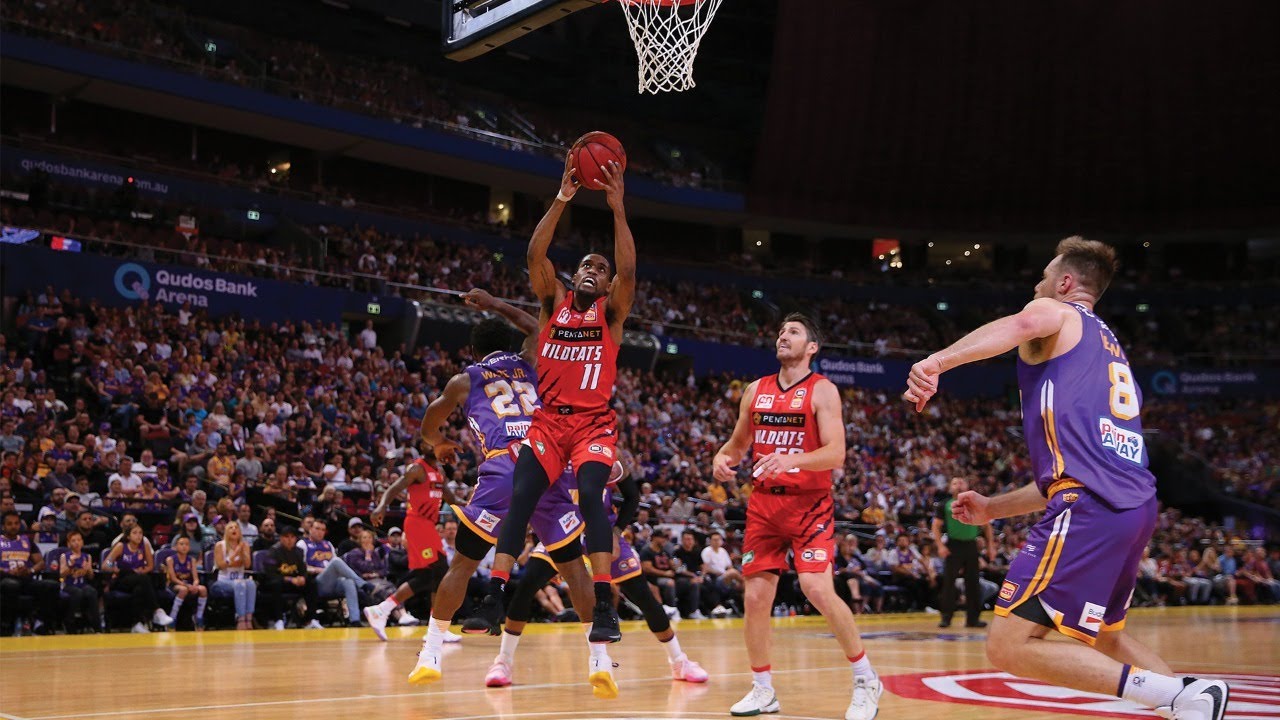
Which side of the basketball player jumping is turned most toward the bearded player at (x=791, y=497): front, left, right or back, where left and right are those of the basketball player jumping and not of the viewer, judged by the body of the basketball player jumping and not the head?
left

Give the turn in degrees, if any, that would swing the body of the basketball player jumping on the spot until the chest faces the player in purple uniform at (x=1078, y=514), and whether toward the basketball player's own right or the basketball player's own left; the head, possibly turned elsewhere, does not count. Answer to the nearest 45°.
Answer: approximately 45° to the basketball player's own left

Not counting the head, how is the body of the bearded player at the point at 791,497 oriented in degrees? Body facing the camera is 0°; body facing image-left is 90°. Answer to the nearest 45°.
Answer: approximately 45°

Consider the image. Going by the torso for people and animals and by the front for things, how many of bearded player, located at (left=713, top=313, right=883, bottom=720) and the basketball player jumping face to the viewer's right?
0

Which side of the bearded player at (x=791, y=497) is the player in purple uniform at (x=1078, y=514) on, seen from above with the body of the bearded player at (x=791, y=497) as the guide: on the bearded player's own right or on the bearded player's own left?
on the bearded player's own left

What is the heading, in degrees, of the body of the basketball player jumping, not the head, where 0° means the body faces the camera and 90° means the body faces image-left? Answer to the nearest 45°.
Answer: approximately 0°
